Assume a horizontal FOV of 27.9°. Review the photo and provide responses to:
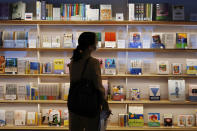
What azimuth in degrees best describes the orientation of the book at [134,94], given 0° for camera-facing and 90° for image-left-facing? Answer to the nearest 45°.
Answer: approximately 0°

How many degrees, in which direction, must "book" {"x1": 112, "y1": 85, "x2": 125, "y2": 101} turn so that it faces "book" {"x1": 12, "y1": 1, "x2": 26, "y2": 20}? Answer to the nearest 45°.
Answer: approximately 90° to its right

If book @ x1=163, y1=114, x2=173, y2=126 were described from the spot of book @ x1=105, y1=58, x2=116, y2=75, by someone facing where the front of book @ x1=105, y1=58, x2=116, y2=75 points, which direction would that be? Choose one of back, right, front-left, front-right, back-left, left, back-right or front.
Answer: left

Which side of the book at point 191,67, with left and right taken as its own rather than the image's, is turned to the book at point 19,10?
right
